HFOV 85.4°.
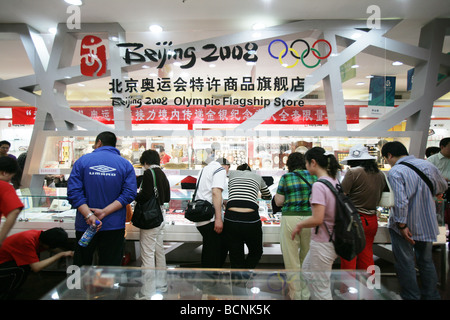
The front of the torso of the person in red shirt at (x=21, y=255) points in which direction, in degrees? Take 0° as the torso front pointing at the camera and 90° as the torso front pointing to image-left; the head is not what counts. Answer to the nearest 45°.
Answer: approximately 270°

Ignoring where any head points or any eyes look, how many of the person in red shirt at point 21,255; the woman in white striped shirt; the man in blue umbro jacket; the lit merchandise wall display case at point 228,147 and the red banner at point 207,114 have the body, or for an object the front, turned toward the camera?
2

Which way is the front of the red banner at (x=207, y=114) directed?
toward the camera

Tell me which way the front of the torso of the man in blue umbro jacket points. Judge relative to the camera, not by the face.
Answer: away from the camera

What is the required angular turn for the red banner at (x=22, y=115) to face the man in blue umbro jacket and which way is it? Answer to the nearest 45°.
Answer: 0° — it already faces them

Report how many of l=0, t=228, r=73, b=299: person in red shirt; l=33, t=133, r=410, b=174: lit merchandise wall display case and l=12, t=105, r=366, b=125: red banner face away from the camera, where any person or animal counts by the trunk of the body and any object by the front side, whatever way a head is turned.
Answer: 0

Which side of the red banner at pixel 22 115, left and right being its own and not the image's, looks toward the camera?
front

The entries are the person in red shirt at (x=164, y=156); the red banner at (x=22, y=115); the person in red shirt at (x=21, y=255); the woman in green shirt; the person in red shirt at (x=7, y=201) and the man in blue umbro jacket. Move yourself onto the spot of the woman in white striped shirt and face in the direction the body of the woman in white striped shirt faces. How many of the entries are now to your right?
1

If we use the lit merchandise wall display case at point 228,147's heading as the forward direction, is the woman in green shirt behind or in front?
in front

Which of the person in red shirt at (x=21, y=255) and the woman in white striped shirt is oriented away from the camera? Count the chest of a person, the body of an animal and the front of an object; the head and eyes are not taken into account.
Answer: the woman in white striped shirt

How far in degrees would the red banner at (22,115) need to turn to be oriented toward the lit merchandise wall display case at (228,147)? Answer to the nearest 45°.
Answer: approximately 45° to its left

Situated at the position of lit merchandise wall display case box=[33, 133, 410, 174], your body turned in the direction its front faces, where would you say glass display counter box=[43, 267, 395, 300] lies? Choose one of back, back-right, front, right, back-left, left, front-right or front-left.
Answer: front

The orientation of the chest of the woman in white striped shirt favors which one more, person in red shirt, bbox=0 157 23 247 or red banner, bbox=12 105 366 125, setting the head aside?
the red banner

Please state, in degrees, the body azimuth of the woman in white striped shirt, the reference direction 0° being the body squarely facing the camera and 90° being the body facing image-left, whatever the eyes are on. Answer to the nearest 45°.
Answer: approximately 180°

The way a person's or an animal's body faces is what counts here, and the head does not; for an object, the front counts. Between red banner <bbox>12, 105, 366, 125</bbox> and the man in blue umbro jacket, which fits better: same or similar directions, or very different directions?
very different directions

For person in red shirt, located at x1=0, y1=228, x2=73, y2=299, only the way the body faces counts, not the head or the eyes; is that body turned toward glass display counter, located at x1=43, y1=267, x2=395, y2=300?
yes
